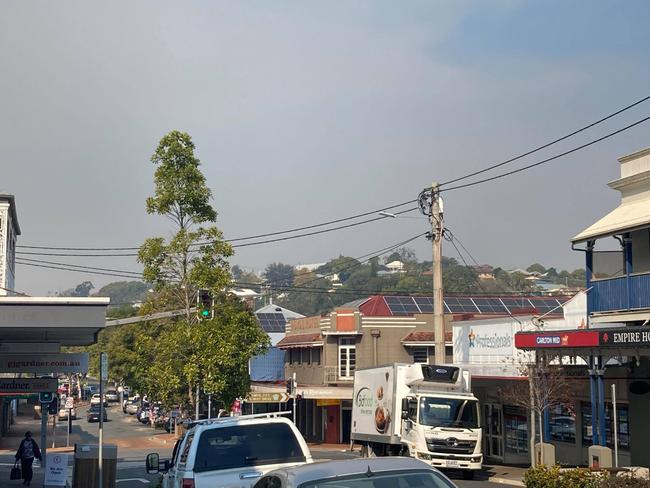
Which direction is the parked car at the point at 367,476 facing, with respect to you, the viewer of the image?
facing away from the viewer

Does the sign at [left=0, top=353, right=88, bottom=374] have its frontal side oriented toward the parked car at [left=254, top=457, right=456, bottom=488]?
yes

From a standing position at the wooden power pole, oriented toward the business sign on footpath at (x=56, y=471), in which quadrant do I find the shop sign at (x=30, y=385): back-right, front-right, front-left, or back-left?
front-right

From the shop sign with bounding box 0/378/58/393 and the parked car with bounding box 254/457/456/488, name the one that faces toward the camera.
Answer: the shop sign

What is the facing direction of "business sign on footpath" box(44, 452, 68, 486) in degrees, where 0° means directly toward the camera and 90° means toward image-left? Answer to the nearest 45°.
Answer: approximately 0°

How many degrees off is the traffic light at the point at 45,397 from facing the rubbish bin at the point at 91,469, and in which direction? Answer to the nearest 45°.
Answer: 0° — it already faces it

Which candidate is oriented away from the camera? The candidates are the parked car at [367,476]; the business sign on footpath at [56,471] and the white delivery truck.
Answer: the parked car

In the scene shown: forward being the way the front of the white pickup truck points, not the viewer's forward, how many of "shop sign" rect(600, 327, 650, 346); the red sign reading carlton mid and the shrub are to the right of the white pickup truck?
3

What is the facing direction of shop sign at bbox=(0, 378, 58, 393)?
toward the camera

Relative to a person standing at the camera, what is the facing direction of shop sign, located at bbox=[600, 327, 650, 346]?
facing the viewer

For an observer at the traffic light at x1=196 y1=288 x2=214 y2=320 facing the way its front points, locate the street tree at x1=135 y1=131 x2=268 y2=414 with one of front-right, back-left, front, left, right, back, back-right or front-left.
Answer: back

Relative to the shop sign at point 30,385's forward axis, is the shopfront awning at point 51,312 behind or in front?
in front

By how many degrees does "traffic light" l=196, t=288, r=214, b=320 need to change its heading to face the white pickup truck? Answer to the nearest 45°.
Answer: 0° — it already faces it

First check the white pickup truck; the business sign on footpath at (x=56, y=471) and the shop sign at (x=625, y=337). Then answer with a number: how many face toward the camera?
2

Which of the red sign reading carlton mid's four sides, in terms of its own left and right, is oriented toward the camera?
front

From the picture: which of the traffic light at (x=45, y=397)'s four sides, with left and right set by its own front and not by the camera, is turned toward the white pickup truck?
front

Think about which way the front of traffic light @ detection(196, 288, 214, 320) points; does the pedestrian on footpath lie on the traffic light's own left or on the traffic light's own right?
on the traffic light's own right
